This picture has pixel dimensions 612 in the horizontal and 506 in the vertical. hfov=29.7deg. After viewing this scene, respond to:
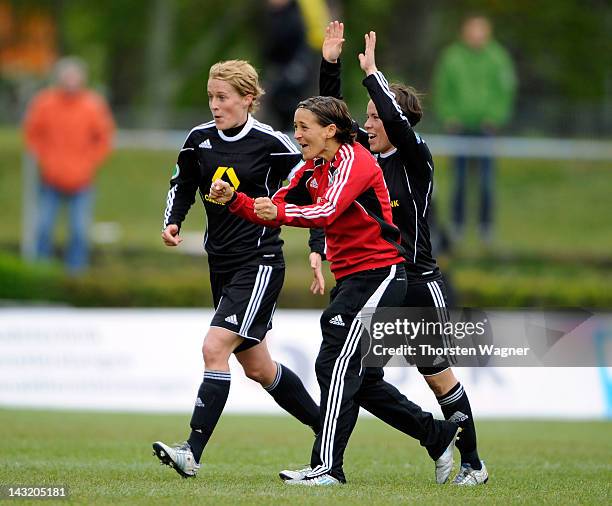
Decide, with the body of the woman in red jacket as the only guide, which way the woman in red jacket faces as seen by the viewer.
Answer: to the viewer's left

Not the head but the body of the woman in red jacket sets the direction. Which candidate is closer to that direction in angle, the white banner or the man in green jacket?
the white banner

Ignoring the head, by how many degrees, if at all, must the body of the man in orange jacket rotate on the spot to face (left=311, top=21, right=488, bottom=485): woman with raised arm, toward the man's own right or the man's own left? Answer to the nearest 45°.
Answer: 0° — they already face them

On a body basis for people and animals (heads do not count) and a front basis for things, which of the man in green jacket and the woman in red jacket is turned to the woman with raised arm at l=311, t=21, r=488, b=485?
the man in green jacket

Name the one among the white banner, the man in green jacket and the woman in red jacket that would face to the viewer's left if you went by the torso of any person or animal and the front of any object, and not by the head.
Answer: the woman in red jacket

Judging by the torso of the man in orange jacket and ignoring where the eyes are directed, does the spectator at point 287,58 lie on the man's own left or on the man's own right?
on the man's own left

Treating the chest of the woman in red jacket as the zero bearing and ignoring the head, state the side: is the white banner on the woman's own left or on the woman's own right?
on the woman's own right

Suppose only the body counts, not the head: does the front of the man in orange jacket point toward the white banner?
yes

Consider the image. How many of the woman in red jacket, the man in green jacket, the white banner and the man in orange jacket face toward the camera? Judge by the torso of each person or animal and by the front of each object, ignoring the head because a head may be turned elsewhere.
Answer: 3
